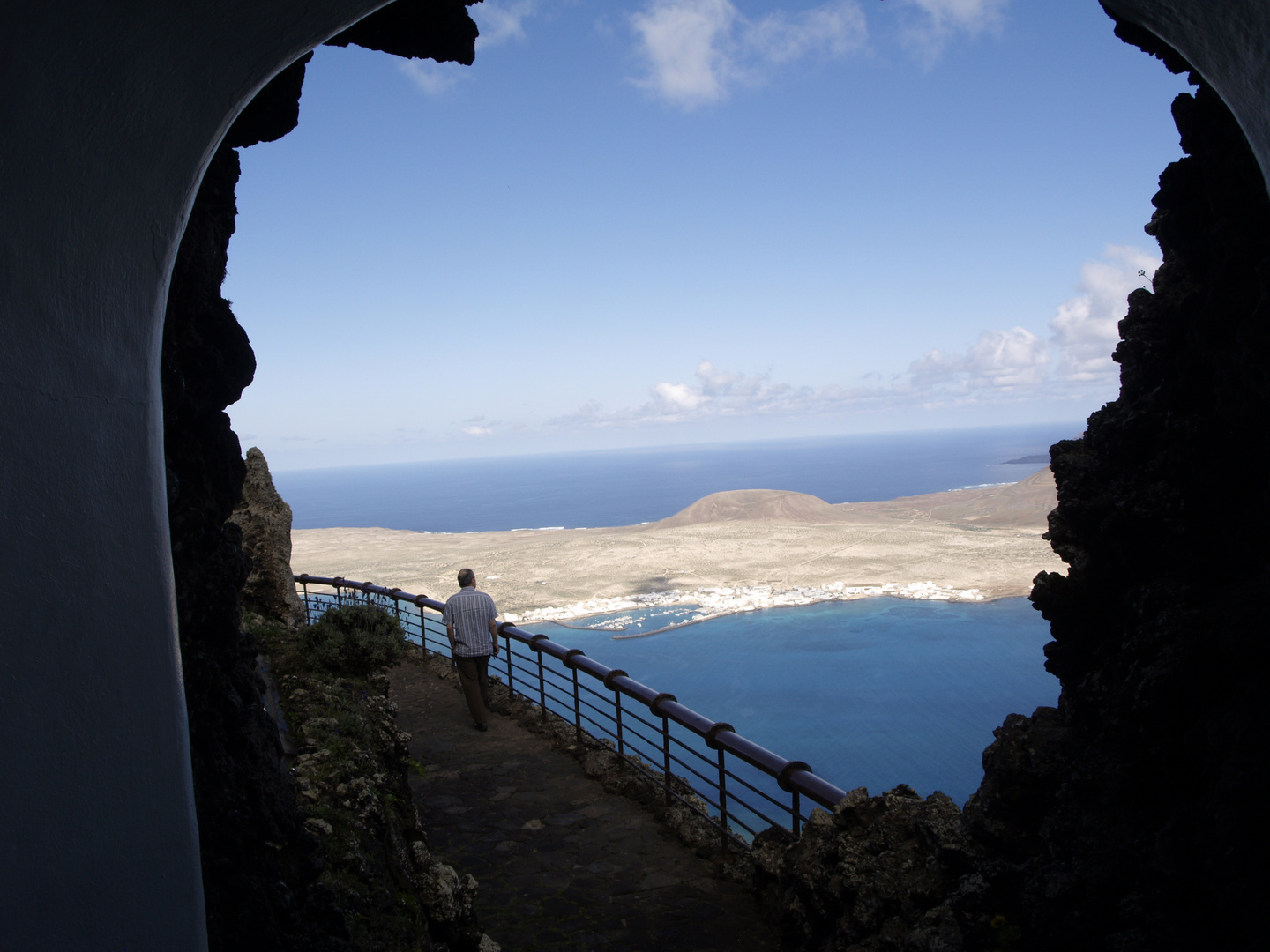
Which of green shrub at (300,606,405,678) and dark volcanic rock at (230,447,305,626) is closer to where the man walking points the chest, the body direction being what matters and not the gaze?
the dark volcanic rock

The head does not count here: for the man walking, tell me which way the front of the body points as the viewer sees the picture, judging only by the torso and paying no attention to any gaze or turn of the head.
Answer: away from the camera

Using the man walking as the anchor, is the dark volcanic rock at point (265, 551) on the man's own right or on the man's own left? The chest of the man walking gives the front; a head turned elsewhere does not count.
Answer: on the man's own left

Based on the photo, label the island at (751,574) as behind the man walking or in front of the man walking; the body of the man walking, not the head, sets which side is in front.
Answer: in front

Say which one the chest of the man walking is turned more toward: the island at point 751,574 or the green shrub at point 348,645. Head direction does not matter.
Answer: the island

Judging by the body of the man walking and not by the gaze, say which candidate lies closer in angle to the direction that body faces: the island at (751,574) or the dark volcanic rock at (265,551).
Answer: the island
